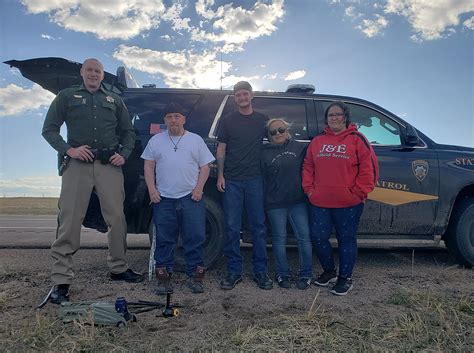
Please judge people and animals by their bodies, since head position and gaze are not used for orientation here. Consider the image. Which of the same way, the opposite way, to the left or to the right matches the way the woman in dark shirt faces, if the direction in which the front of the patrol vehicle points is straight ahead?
to the right

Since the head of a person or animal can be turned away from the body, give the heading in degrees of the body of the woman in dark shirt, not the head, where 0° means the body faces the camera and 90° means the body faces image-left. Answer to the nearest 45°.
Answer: approximately 0°

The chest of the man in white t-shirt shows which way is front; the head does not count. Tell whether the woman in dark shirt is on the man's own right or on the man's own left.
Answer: on the man's own left

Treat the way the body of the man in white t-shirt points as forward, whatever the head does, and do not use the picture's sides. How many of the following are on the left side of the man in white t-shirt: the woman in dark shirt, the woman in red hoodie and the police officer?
2
